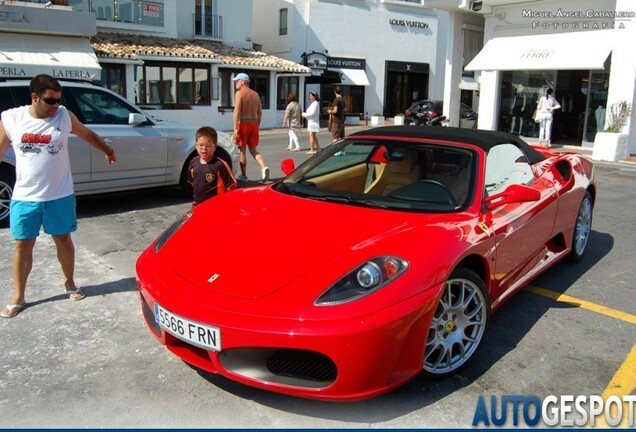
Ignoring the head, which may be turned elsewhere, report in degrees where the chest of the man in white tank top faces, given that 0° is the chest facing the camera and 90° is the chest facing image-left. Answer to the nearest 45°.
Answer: approximately 0°

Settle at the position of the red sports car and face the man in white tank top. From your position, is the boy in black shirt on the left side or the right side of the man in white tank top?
right

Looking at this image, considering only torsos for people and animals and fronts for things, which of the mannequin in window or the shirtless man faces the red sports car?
the mannequin in window

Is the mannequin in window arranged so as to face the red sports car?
yes

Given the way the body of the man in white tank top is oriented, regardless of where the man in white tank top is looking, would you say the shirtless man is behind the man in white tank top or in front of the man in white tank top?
behind

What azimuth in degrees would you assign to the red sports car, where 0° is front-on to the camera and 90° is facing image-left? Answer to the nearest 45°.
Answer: approximately 45°

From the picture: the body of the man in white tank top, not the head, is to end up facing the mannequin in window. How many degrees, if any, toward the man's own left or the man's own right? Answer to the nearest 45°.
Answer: approximately 135° to the man's own left

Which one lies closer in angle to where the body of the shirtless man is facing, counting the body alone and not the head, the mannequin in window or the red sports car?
the mannequin in window

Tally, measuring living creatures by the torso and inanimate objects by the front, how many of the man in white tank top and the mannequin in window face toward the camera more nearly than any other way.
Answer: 2
